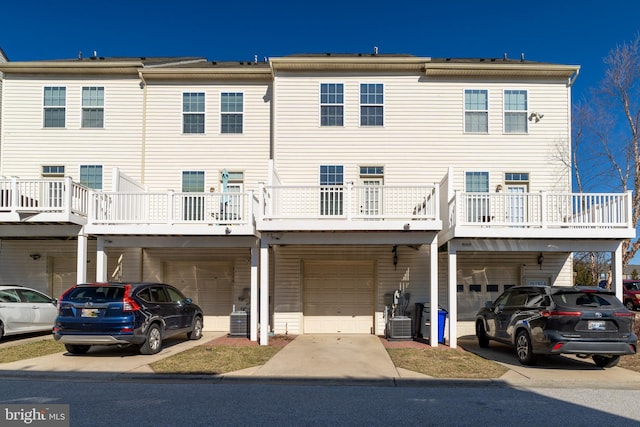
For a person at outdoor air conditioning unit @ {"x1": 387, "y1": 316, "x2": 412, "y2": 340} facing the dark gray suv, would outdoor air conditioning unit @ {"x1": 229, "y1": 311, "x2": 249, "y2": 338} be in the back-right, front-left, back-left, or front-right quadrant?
back-right

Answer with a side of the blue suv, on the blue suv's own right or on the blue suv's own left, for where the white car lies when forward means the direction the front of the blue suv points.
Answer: on the blue suv's own left

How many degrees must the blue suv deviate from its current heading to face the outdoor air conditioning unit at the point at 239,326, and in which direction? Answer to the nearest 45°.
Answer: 0° — it already faces it

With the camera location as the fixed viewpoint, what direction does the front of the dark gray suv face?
facing away from the viewer and to the left of the viewer

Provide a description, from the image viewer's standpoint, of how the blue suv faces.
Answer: facing away from the viewer and to the right of the viewer

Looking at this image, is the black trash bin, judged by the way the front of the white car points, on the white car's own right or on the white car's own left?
on the white car's own right

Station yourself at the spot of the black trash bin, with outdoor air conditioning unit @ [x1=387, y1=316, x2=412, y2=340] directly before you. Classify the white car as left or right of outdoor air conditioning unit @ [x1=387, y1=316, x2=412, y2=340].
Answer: right
